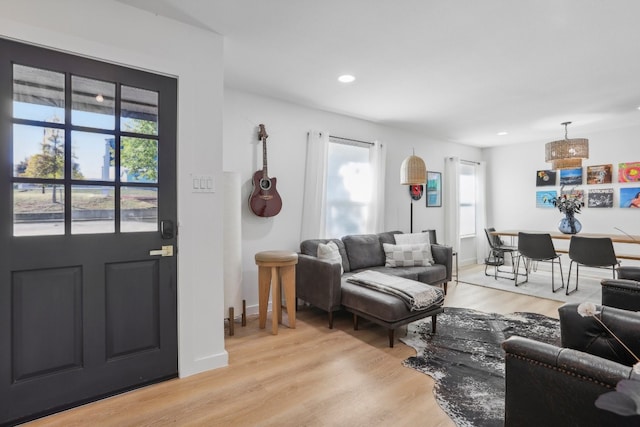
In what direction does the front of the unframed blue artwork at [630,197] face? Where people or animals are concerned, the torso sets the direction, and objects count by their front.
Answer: toward the camera

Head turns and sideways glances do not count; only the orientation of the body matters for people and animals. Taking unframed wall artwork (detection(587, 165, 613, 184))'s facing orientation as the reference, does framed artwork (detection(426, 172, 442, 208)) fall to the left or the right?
on its right

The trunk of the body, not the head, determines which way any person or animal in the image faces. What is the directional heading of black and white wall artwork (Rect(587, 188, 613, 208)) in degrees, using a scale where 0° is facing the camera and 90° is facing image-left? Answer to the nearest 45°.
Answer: approximately 0°

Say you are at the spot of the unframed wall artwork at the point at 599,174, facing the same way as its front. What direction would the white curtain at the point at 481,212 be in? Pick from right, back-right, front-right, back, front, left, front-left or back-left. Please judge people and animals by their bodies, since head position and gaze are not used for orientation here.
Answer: right

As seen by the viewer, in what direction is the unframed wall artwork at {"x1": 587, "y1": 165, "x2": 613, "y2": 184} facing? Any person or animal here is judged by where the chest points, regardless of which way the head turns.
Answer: toward the camera

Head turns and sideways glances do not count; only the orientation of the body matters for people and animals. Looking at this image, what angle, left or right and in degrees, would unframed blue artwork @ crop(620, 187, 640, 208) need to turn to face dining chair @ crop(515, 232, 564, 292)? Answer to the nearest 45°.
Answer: approximately 45° to its right

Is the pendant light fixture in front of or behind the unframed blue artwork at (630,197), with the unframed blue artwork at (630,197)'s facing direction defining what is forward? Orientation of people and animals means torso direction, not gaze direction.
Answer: in front

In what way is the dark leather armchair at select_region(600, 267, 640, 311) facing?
to the viewer's left

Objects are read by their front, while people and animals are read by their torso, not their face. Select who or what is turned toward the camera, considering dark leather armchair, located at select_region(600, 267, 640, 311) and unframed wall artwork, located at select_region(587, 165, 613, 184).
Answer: the unframed wall artwork

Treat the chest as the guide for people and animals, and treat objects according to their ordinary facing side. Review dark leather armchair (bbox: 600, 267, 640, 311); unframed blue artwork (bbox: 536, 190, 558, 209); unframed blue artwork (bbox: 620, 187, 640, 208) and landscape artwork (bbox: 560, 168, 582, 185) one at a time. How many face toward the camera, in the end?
3

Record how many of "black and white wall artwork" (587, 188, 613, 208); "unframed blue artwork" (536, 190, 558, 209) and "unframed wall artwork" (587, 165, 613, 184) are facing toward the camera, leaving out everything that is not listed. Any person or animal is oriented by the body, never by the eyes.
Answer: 3

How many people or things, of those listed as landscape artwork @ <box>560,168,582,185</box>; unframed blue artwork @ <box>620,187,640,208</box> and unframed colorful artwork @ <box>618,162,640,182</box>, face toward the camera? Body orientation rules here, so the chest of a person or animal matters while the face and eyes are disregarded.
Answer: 3

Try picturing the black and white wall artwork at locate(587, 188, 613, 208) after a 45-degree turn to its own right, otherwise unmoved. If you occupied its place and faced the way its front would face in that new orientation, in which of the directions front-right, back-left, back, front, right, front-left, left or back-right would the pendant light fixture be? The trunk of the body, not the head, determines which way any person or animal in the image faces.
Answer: front-left

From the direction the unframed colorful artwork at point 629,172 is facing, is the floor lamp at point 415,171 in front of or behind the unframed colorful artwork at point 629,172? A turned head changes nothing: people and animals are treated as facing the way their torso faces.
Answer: in front

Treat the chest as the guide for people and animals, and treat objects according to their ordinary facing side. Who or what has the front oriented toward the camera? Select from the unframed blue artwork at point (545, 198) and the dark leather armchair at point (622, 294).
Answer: the unframed blue artwork

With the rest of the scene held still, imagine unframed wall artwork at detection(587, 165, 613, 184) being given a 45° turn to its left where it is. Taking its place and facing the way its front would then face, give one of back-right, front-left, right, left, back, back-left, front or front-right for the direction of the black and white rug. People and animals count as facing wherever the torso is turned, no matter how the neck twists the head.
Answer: front-right

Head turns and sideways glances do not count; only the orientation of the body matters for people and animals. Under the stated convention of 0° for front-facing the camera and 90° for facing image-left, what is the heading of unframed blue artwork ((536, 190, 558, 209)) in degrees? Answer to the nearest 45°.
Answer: approximately 0°
